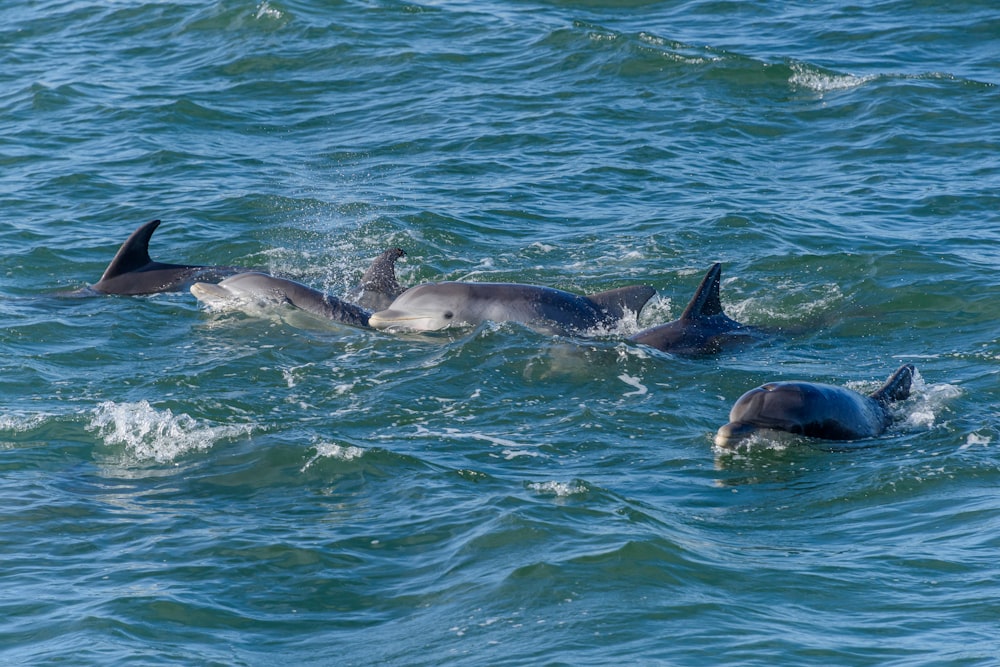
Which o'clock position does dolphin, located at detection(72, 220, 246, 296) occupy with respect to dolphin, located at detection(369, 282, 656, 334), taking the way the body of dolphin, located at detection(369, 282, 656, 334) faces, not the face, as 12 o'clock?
dolphin, located at detection(72, 220, 246, 296) is roughly at 1 o'clock from dolphin, located at detection(369, 282, 656, 334).

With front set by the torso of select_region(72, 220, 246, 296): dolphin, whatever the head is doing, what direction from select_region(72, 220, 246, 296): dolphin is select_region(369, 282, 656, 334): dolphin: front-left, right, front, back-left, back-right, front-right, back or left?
back-left

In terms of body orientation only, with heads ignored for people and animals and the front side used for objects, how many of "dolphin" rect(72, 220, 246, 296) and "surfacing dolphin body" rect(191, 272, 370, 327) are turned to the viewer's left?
2

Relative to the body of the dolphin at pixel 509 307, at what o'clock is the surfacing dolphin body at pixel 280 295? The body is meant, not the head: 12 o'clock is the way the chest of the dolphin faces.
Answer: The surfacing dolphin body is roughly at 1 o'clock from the dolphin.

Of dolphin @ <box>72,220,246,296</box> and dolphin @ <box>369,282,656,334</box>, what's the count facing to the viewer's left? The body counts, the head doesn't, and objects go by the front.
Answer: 2

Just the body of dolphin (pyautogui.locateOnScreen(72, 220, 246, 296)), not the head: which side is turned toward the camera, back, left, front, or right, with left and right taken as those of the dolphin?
left

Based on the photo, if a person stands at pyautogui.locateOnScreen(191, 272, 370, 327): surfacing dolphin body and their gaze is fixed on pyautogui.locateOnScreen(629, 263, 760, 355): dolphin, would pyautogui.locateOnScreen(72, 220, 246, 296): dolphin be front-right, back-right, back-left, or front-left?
back-left

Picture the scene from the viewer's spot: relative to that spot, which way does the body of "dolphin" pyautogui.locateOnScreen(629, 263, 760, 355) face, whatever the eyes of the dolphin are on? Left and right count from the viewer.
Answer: facing to the left of the viewer

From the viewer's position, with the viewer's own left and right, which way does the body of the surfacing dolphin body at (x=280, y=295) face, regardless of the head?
facing to the left of the viewer

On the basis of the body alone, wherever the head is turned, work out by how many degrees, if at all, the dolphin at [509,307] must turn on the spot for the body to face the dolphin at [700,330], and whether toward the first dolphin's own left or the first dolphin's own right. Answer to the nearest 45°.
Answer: approximately 180°

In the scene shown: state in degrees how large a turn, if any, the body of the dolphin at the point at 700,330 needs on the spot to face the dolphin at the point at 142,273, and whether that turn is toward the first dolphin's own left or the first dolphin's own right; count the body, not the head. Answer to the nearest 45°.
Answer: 0° — it already faces it

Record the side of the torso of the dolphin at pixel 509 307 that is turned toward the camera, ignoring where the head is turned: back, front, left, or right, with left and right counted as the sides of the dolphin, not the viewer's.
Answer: left
